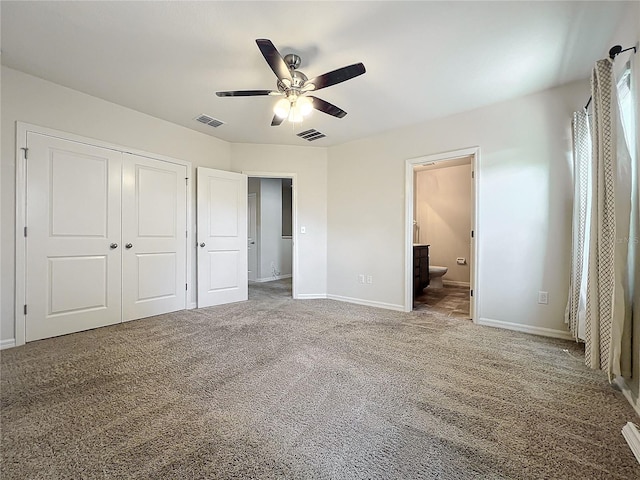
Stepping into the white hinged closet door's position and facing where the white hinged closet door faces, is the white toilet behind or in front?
in front

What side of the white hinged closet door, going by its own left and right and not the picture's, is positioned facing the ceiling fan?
front

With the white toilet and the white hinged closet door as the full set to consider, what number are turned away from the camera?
0

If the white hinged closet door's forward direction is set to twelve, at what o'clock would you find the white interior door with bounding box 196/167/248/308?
The white interior door is roughly at 10 o'clock from the white hinged closet door.

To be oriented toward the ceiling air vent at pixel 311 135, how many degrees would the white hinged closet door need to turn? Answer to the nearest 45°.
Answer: approximately 45° to its left

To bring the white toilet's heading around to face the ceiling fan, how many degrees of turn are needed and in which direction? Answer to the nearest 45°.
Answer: approximately 90° to its right

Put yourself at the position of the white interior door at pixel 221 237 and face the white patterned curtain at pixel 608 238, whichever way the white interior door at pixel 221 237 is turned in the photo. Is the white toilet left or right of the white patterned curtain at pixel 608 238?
left

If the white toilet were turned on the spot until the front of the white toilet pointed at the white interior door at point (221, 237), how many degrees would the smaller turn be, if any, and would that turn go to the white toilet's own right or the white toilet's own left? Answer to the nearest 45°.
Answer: approximately 135° to the white toilet's own right

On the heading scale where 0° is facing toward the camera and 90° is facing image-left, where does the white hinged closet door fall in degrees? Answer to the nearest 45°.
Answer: approximately 315°
